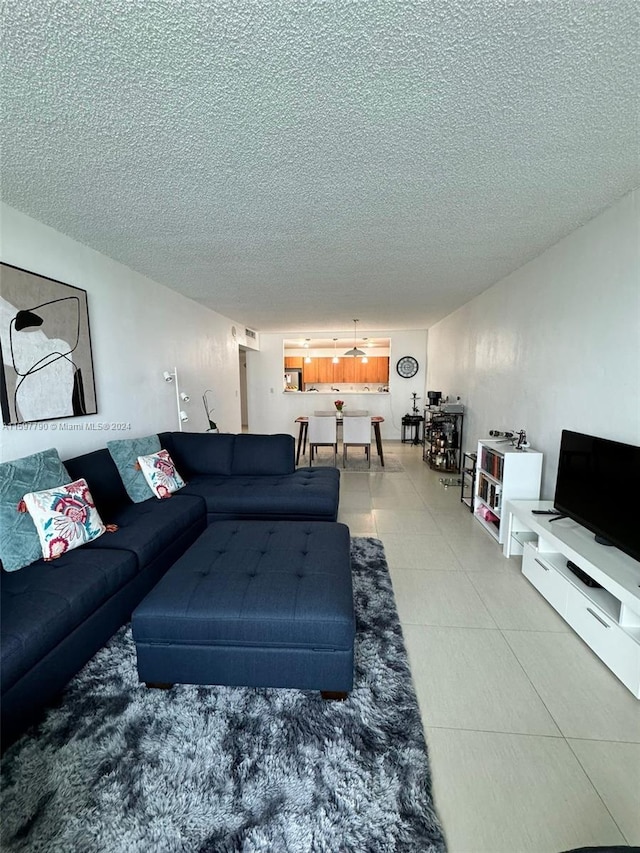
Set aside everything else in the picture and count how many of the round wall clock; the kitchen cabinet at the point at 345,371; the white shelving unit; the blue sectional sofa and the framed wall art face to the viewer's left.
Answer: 1

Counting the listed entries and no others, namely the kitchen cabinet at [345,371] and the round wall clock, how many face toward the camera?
2

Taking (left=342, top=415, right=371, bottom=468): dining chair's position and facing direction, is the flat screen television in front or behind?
behind

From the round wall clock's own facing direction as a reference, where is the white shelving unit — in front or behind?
in front

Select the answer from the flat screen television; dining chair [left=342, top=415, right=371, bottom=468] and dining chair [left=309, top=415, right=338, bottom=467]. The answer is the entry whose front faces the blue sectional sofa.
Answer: the flat screen television

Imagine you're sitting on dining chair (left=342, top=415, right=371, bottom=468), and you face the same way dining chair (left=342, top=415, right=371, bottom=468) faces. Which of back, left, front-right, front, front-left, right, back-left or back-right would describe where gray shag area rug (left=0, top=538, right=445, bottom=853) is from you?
back

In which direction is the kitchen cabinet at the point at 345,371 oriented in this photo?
toward the camera

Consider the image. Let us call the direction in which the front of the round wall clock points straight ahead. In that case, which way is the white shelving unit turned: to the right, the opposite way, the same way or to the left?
to the right

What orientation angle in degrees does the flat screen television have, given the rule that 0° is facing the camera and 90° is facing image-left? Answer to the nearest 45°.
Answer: approximately 45°

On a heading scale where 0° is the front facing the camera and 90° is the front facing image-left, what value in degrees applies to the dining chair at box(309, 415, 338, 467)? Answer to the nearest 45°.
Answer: approximately 180°

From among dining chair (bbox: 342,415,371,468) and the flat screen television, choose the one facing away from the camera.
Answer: the dining chair

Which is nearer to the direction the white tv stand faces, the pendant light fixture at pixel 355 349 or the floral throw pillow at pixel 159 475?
the floral throw pillow

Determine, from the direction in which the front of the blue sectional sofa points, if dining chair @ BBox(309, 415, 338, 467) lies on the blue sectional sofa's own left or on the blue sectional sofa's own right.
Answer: on the blue sectional sofa's own left

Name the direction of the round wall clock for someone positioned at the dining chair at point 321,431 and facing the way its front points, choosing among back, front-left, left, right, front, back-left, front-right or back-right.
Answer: front-right

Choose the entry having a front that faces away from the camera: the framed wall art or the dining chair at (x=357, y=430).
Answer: the dining chair

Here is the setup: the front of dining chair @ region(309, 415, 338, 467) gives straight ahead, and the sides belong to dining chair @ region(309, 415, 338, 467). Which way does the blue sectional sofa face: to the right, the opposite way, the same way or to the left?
to the right

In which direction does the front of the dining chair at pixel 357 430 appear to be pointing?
away from the camera

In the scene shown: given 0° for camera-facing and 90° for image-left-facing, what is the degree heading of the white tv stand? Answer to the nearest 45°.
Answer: approximately 45°

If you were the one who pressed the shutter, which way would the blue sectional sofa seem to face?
facing the viewer and to the right of the viewer

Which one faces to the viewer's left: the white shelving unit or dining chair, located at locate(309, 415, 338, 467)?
the white shelving unit

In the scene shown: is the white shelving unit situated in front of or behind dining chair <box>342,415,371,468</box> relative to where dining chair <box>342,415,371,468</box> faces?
behind

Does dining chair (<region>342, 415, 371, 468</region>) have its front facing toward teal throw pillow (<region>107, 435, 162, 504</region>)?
no

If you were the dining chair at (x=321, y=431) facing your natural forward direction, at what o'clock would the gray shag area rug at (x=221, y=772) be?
The gray shag area rug is roughly at 6 o'clock from the dining chair.

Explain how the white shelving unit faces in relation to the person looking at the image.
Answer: facing to the left of the viewer
